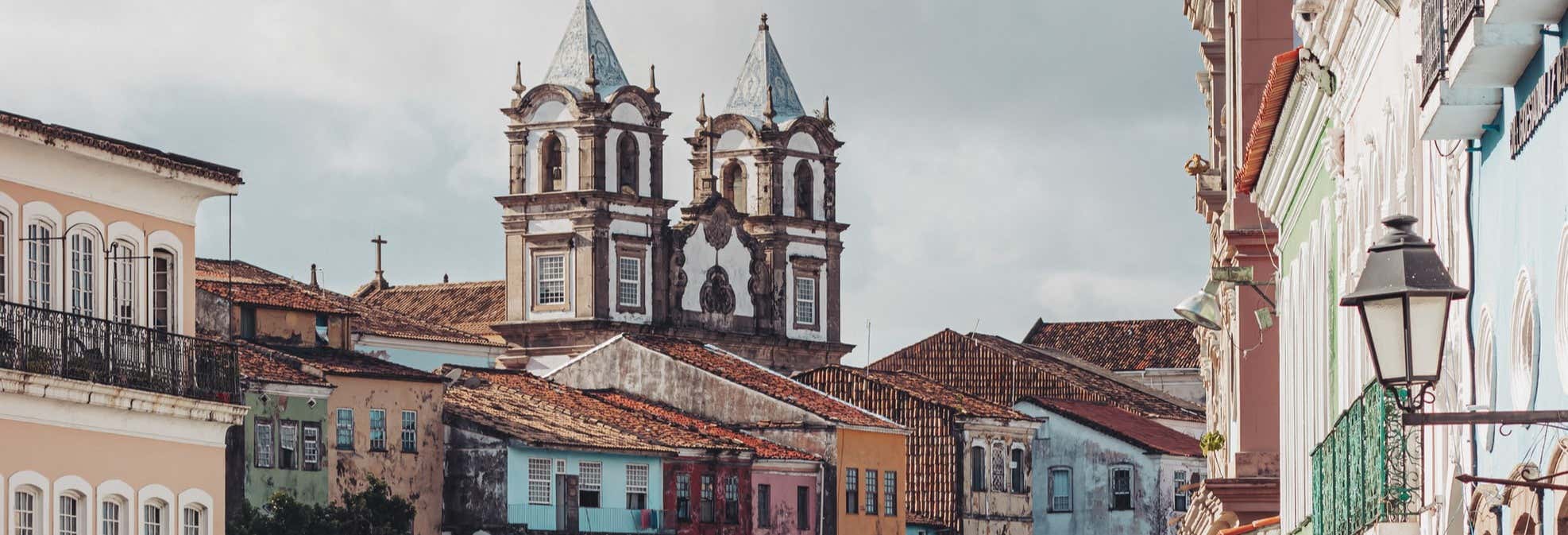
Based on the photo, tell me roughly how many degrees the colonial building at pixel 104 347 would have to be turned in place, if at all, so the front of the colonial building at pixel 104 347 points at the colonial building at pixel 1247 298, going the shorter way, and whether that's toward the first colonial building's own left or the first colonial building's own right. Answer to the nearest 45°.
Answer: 0° — it already faces it

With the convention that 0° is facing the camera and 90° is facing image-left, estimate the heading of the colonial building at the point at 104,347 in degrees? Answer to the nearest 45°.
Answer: approximately 315°

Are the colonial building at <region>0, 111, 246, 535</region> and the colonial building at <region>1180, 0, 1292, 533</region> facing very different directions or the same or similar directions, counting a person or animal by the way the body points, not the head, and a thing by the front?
very different directions

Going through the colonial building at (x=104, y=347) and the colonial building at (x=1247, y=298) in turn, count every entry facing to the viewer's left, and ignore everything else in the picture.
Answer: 1

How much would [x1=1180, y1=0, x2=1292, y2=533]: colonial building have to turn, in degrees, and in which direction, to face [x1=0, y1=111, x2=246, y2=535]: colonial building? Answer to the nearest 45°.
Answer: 0° — it already faces it

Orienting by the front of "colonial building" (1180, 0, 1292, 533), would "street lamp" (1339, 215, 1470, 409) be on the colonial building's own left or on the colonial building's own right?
on the colonial building's own left

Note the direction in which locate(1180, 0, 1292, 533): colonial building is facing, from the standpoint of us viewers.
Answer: facing to the left of the viewer
